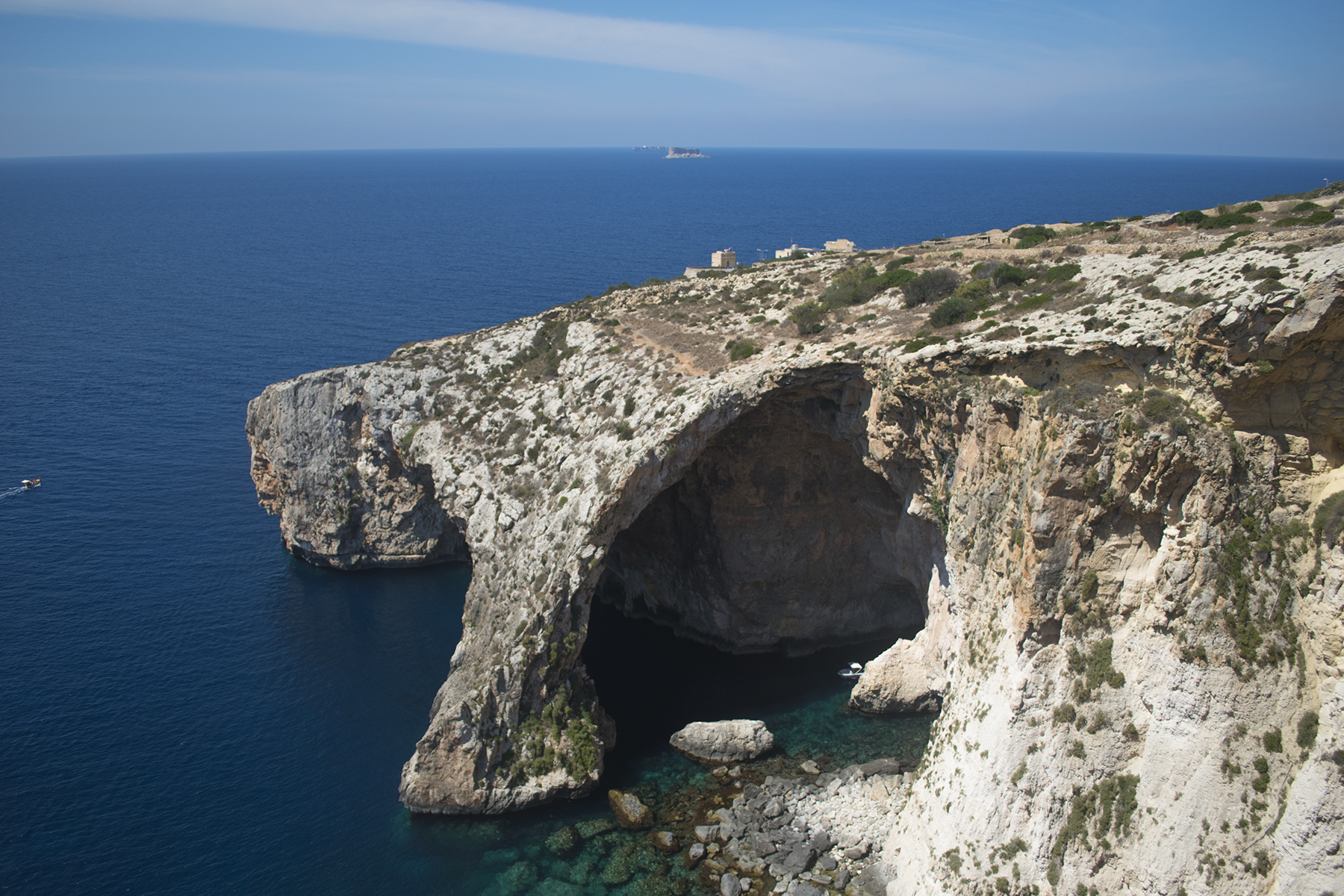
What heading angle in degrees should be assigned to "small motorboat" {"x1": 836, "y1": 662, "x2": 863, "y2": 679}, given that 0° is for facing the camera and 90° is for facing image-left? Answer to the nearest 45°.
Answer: approximately 90°
